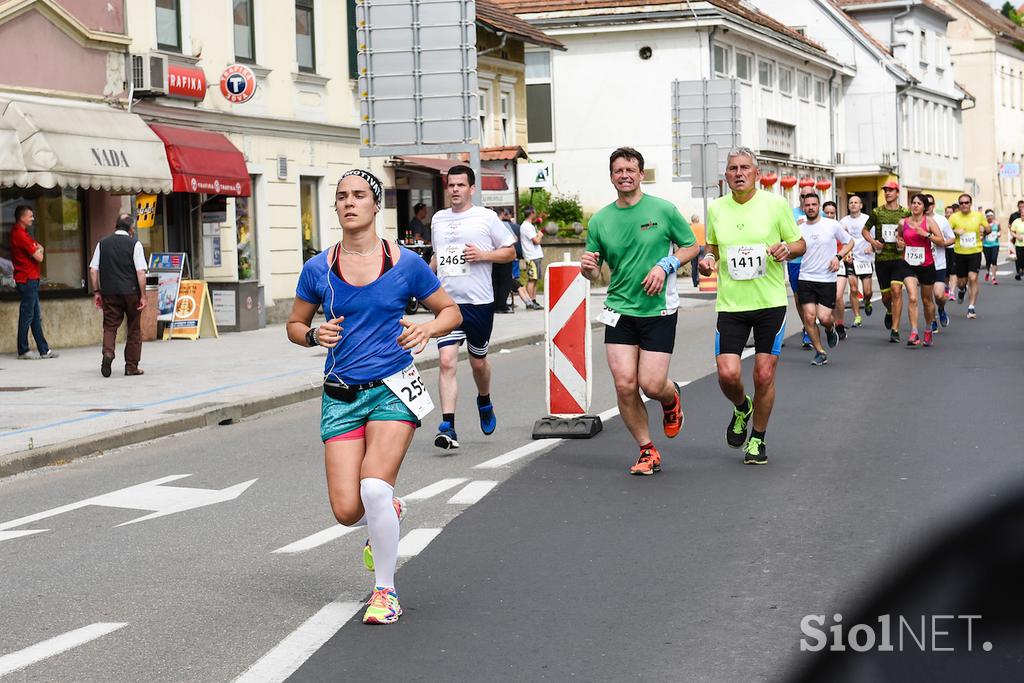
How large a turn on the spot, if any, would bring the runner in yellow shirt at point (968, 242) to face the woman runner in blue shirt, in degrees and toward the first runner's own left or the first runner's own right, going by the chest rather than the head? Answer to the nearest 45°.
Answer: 0° — they already face them

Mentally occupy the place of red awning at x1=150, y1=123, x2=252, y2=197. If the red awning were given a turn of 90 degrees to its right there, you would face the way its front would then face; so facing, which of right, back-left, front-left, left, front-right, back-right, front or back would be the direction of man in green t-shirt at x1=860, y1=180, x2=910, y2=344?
left

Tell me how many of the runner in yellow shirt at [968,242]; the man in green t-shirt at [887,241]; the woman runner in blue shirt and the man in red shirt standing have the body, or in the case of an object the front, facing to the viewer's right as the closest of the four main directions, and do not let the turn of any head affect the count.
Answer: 1

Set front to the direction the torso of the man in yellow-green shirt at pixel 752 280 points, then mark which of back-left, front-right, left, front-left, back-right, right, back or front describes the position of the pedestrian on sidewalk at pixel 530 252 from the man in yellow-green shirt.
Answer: back

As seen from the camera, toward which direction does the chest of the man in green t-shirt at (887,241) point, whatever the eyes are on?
toward the camera

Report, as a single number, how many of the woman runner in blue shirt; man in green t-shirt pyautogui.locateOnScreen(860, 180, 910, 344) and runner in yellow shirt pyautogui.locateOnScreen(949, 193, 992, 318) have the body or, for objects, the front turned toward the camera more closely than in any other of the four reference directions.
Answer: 3

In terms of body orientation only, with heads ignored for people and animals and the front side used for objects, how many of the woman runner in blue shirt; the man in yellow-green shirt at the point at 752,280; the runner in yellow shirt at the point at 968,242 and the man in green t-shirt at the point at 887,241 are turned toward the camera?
4

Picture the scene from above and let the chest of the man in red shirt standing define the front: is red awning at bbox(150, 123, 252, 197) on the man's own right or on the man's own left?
on the man's own left

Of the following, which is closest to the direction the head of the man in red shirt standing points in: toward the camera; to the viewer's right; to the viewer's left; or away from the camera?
to the viewer's right

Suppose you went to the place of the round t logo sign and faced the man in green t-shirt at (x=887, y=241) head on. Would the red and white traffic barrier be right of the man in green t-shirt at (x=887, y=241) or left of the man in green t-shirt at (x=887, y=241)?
right

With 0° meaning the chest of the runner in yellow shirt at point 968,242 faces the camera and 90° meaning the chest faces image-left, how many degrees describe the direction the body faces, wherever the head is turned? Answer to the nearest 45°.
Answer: approximately 0°

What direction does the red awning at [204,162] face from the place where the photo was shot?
facing the viewer and to the right of the viewer

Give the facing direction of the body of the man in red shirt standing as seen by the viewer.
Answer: to the viewer's right

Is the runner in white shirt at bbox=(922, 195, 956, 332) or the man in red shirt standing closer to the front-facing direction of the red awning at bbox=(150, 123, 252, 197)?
the runner in white shirt

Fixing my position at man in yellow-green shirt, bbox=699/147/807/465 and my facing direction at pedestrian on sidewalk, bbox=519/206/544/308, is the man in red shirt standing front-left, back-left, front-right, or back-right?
front-left

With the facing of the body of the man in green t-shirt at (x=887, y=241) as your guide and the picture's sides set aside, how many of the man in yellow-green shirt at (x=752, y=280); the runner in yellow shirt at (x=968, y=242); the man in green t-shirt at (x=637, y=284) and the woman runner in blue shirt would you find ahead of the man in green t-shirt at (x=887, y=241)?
3

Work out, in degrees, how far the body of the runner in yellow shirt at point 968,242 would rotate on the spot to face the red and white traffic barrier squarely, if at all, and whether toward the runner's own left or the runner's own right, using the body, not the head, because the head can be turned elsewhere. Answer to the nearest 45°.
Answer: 0° — they already face it

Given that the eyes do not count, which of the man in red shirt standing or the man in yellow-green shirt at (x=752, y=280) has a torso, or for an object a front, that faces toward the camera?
the man in yellow-green shirt

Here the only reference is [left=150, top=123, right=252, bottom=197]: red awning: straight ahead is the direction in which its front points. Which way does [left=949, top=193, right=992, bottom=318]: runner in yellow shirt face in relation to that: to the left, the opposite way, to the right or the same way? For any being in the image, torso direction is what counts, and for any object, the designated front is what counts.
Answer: to the right
